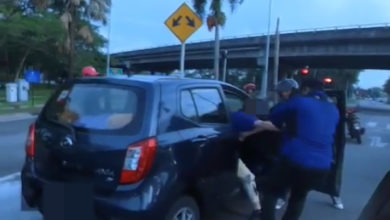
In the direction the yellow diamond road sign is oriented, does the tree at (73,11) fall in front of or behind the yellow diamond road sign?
behind

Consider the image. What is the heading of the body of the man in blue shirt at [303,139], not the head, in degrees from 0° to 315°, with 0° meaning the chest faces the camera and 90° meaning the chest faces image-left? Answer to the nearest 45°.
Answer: approximately 135°

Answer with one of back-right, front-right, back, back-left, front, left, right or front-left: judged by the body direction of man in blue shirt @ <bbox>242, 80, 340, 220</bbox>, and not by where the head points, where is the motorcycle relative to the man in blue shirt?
front-right

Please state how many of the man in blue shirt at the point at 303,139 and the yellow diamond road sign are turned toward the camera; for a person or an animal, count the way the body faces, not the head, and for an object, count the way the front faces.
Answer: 1

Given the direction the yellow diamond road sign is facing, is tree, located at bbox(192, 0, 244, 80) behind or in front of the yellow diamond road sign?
behind

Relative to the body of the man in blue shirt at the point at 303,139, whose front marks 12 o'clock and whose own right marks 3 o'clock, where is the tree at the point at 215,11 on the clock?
The tree is roughly at 1 o'clock from the man in blue shirt.

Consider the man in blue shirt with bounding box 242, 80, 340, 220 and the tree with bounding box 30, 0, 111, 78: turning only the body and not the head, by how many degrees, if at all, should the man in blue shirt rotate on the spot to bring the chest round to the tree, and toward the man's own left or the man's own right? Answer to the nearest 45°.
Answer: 0° — they already face it

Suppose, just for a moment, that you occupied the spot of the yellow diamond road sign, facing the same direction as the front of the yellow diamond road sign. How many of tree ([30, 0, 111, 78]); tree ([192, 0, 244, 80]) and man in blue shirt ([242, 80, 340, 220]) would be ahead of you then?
1

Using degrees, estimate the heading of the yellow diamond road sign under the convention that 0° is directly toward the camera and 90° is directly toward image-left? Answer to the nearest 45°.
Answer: approximately 0°
